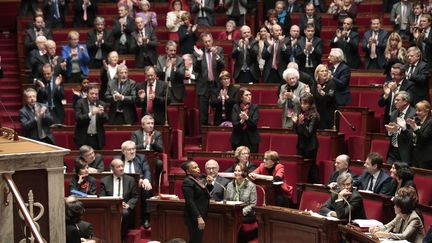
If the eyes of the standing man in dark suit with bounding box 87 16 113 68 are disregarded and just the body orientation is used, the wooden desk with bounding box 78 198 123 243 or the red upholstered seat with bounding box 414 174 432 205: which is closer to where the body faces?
the wooden desk

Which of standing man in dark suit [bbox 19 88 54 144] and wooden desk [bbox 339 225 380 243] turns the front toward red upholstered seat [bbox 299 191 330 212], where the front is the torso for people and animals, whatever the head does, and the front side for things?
the standing man in dark suit

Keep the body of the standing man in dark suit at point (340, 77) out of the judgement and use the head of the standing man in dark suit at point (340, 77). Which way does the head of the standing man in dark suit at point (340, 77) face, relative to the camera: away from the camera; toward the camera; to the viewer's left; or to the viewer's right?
to the viewer's left

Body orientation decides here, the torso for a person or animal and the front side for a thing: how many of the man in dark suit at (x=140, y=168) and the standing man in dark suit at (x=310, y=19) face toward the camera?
2

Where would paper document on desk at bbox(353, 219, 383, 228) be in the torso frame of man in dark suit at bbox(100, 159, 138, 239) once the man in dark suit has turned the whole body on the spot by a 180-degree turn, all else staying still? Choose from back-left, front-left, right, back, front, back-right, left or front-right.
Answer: back-right

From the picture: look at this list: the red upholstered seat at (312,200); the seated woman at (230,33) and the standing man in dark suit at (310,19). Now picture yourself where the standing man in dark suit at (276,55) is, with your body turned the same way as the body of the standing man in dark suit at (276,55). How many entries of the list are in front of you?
1

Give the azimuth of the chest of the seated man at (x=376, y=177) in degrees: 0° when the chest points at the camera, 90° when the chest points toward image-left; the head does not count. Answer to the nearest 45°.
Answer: approximately 45°
